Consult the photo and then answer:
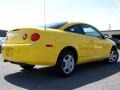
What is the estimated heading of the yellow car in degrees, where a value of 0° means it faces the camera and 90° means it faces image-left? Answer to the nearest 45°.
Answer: approximately 225°
